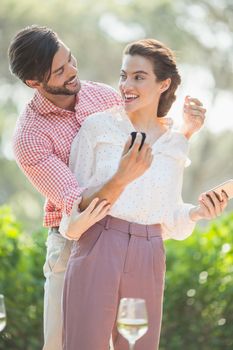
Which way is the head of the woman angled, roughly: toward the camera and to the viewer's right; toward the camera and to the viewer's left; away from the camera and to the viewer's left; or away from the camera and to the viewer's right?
toward the camera and to the viewer's left

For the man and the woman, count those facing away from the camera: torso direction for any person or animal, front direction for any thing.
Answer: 0
